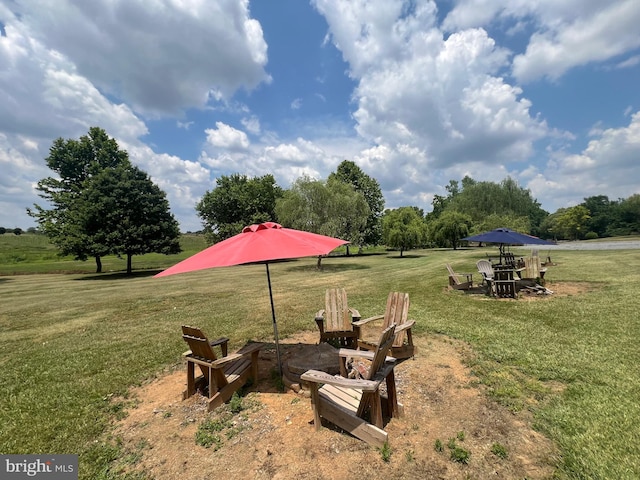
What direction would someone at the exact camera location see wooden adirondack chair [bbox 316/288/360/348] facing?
facing the viewer

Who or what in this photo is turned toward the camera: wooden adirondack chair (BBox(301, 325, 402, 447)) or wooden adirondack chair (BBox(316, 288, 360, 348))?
wooden adirondack chair (BBox(316, 288, 360, 348))

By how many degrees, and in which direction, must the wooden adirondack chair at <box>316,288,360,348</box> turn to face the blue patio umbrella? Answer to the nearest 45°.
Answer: approximately 135° to its left

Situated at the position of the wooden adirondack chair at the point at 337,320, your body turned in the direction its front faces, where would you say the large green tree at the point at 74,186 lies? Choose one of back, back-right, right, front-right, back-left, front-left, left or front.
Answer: back-right

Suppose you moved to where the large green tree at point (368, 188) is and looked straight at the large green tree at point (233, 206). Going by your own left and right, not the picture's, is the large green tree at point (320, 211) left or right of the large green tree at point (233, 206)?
left

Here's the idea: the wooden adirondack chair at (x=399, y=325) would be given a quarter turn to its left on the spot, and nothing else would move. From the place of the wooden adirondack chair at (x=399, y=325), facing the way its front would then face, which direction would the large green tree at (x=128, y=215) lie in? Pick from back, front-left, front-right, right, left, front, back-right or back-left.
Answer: back

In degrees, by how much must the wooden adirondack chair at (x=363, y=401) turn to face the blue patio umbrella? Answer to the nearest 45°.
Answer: approximately 90° to its right

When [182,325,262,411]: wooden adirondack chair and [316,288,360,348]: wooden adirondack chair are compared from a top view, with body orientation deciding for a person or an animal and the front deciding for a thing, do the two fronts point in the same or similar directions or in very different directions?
very different directions

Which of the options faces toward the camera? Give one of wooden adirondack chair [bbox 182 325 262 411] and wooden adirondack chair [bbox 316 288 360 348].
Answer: wooden adirondack chair [bbox 316 288 360 348]

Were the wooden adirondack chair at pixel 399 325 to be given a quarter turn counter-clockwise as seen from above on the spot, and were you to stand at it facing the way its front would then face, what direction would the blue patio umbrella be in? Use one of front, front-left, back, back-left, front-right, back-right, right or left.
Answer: left

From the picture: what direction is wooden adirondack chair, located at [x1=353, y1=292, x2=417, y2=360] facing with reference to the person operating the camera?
facing the viewer and to the left of the viewer

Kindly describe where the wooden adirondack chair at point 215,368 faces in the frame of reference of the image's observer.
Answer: facing away from the viewer and to the right of the viewer

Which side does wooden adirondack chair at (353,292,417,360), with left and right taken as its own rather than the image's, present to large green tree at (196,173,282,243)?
right

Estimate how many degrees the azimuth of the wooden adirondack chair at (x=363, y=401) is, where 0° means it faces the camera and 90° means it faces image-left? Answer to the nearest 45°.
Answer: approximately 135°

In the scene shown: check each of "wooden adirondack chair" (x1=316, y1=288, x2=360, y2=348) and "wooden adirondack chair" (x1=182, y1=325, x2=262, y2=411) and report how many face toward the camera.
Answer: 1

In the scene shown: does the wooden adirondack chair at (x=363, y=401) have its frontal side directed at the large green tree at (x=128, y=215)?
yes
